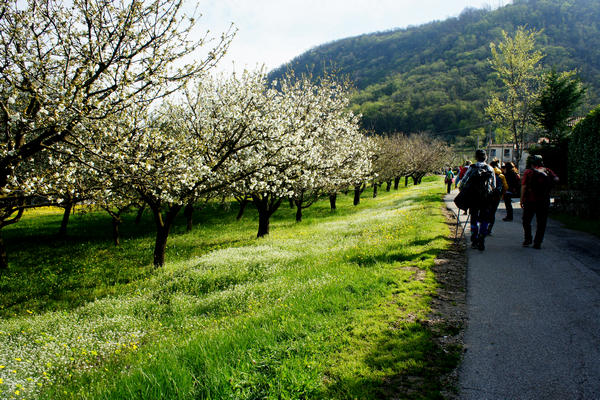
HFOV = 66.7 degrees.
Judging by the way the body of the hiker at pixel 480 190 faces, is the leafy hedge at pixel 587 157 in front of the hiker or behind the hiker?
in front

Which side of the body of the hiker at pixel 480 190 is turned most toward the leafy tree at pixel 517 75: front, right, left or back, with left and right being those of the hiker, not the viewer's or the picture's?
front

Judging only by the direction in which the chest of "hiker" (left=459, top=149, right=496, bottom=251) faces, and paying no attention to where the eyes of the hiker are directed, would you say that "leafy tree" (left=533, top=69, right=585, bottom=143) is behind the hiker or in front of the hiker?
in front

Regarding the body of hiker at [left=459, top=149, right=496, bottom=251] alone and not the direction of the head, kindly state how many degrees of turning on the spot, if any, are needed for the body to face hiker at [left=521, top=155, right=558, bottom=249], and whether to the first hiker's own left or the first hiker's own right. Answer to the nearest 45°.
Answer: approximately 45° to the first hiker's own right

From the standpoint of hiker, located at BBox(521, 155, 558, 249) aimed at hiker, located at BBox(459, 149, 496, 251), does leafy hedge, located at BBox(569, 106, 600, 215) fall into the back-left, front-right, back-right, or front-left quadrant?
back-right

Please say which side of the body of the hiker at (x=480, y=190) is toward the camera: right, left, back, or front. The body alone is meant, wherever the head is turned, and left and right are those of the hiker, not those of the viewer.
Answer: back
